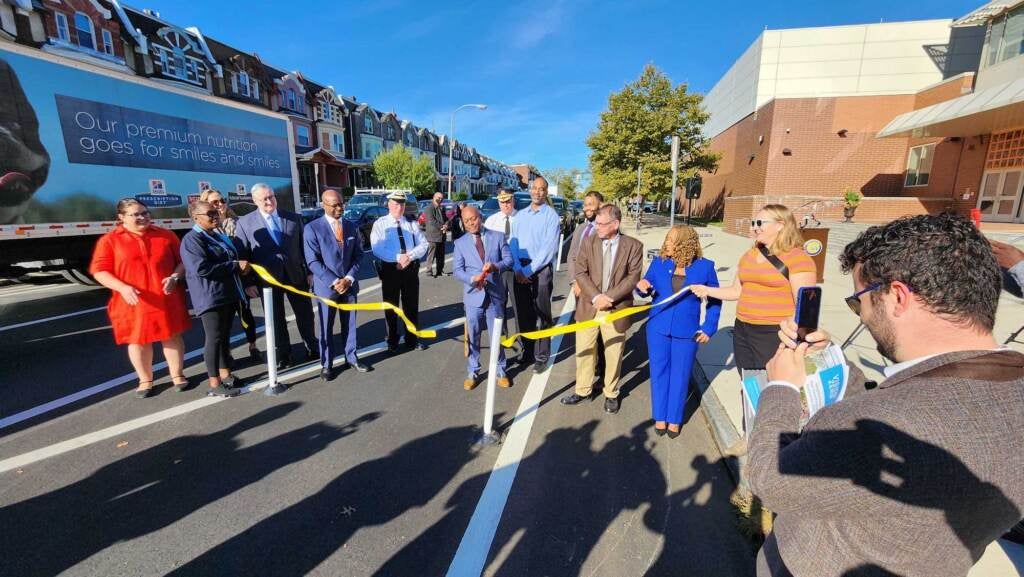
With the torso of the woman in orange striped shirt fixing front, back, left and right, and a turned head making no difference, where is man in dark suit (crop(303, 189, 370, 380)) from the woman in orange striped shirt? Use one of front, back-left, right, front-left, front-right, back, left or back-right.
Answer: front-right

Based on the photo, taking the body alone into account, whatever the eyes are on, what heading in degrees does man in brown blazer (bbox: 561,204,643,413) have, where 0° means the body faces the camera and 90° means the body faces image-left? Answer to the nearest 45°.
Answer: approximately 45°

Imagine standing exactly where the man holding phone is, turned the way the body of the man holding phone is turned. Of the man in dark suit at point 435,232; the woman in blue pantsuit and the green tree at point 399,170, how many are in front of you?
3

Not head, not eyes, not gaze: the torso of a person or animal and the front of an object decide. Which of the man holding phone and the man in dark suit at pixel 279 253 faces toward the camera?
the man in dark suit

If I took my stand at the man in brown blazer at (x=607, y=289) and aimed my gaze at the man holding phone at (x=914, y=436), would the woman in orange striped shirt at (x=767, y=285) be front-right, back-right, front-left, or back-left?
front-left

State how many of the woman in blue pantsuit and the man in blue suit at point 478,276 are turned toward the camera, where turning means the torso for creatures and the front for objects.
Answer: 2

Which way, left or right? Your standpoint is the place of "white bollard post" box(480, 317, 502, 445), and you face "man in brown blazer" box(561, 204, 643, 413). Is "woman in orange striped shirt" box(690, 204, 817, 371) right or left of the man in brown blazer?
right

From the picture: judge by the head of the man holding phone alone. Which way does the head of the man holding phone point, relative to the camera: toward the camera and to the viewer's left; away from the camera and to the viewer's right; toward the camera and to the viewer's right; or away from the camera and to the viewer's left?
away from the camera and to the viewer's left

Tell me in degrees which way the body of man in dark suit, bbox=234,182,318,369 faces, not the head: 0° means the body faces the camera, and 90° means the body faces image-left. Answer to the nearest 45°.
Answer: approximately 0°

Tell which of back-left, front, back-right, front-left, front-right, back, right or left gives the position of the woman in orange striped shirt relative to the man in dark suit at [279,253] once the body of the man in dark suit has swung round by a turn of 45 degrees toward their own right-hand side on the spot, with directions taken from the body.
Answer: left

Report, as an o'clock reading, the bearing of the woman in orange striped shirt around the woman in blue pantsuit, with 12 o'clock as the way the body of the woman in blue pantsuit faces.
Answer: The woman in orange striped shirt is roughly at 9 o'clock from the woman in blue pantsuit.

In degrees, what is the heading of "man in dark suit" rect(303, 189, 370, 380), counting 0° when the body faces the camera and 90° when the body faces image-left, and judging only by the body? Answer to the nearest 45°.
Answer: approximately 315°

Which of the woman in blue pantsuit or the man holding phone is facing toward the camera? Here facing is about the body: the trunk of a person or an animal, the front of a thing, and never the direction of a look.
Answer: the woman in blue pantsuit

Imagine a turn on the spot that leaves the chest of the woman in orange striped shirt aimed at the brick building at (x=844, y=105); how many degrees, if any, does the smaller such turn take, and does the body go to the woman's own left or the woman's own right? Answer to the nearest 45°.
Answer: approximately 135° to the woman's own right

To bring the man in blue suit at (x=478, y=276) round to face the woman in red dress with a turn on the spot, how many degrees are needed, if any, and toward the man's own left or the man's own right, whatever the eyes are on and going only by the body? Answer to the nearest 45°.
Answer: approximately 90° to the man's own right

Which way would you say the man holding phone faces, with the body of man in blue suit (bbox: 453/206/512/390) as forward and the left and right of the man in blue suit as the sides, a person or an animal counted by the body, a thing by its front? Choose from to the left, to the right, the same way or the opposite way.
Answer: the opposite way

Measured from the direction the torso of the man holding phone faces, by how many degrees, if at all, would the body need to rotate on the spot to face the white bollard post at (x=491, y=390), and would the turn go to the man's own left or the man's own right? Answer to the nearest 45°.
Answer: approximately 45° to the man's own left

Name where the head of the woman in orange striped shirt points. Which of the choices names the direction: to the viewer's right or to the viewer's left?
to the viewer's left

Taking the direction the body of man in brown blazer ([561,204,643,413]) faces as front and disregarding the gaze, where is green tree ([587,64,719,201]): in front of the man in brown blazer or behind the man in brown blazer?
behind
